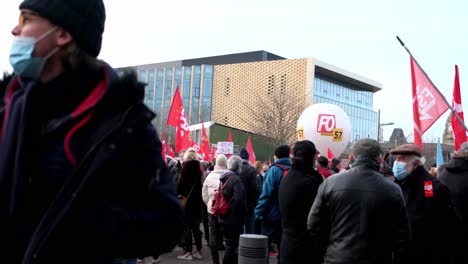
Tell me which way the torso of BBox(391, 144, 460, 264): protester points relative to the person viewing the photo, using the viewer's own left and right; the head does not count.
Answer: facing to the left of the viewer

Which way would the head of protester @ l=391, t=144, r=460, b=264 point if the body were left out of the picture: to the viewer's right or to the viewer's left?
to the viewer's left

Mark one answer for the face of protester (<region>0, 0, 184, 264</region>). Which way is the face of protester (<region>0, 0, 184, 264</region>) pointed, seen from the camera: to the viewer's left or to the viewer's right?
to the viewer's left

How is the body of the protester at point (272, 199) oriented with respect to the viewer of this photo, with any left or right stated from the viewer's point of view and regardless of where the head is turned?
facing away from the viewer and to the left of the viewer

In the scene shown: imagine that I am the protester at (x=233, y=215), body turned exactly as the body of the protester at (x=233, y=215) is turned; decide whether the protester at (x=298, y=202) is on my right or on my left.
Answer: on my right

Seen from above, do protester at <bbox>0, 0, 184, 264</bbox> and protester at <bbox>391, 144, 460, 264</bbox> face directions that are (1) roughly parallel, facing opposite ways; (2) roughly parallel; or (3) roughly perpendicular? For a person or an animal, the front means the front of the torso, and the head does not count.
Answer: roughly parallel

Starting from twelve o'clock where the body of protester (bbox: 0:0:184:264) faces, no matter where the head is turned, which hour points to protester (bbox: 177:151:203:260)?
protester (bbox: 177:151:203:260) is roughly at 5 o'clock from protester (bbox: 0:0:184:264).
